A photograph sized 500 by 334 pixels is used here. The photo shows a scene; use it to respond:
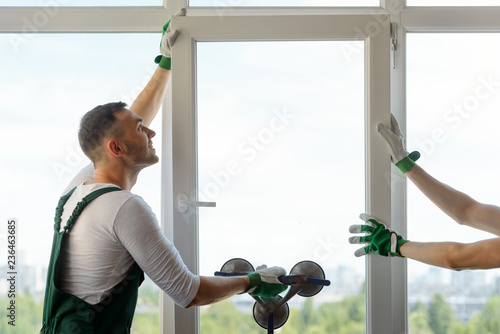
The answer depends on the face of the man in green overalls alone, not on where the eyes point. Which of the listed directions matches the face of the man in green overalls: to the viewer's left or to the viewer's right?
to the viewer's right

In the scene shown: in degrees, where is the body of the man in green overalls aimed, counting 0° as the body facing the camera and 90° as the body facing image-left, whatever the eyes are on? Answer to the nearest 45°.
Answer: approximately 225°
